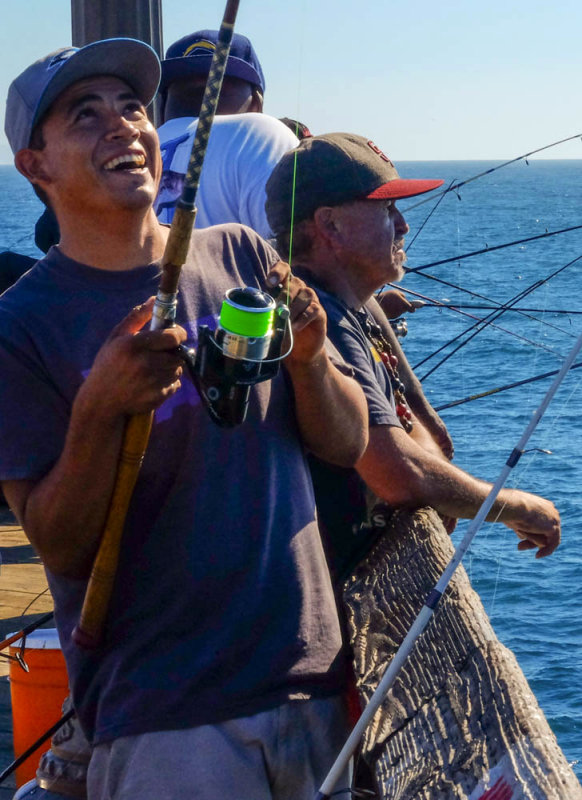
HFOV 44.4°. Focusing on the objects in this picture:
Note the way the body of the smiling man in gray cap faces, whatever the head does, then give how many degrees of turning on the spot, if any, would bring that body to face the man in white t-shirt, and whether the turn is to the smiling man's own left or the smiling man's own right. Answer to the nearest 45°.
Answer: approximately 135° to the smiling man's own left

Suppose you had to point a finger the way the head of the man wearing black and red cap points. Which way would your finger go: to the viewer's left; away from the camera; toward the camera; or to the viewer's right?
to the viewer's right

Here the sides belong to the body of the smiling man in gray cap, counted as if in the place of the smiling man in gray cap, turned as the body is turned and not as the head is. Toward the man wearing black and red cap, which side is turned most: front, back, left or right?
left

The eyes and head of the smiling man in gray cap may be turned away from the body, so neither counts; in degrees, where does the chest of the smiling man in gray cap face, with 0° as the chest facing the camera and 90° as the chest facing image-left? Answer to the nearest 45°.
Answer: approximately 315°

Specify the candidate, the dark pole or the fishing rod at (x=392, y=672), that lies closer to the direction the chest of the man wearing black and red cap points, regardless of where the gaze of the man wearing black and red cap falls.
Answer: the fishing rod

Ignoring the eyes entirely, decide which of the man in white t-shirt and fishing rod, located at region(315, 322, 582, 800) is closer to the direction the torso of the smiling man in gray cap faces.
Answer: the fishing rod

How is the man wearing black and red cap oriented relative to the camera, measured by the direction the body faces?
to the viewer's right

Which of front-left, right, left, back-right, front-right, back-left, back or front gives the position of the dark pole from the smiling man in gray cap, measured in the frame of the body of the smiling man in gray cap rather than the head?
back-left

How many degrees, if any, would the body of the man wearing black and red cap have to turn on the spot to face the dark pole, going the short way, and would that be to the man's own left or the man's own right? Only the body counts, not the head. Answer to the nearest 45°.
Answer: approximately 135° to the man's own left

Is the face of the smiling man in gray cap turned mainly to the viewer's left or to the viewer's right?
to the viewer's right
